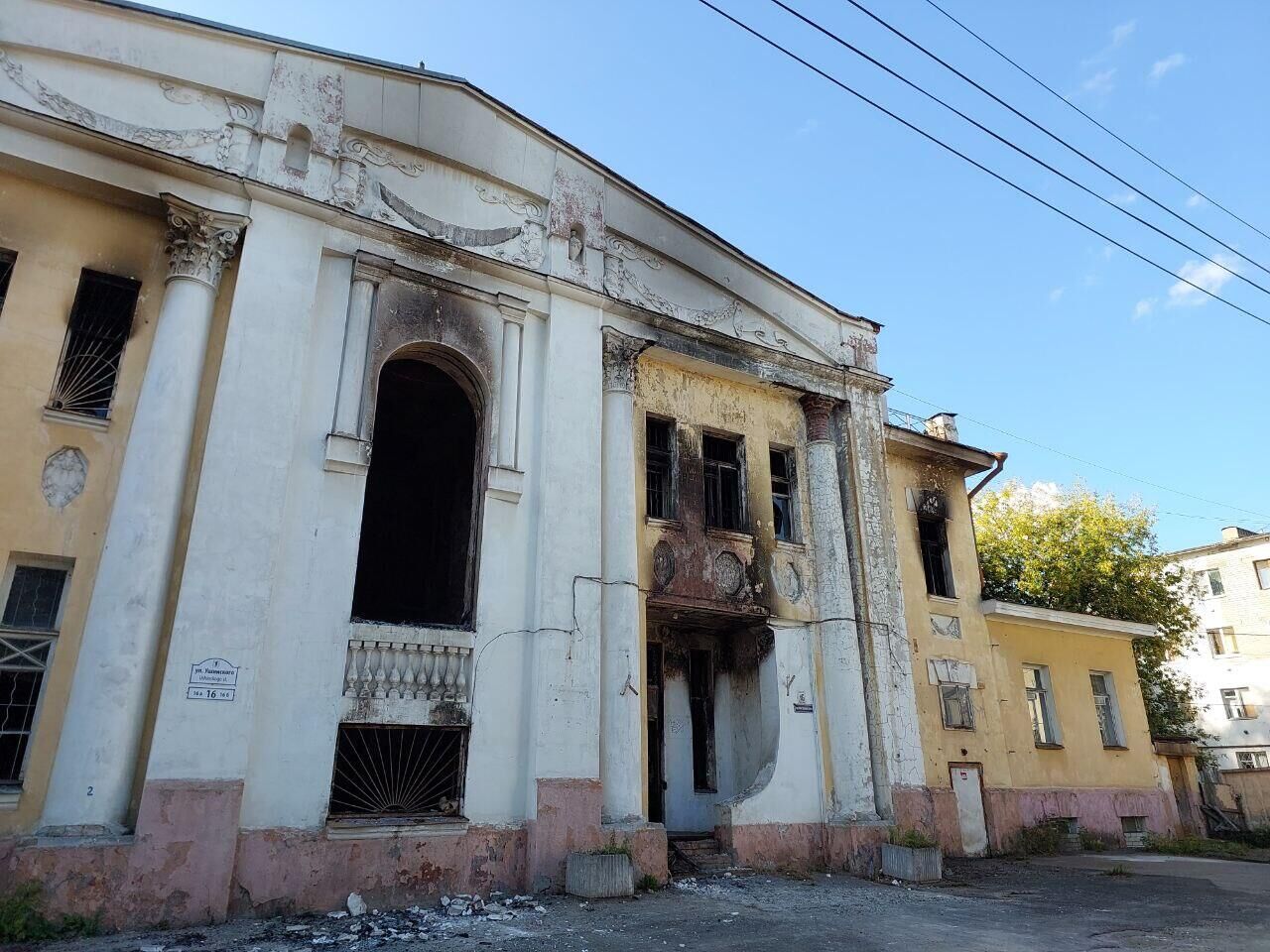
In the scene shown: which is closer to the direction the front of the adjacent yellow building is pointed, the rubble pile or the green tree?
the rubble pile

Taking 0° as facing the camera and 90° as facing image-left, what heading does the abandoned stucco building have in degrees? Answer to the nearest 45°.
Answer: approximately 315°

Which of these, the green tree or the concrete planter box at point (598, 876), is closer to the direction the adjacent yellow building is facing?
the concrete planter box
